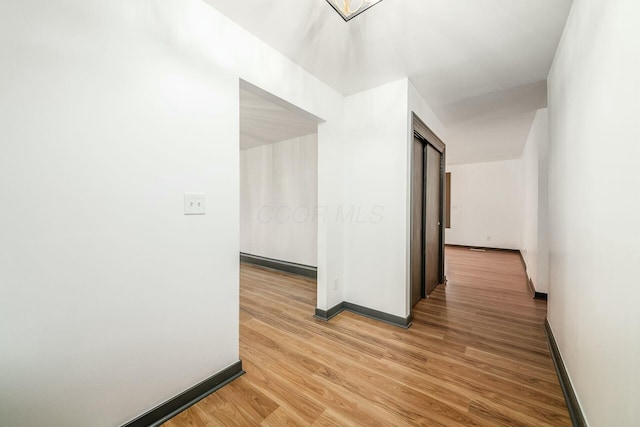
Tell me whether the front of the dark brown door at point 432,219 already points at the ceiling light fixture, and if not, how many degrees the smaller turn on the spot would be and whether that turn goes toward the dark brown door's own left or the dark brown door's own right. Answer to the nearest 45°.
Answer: approximately 90° to the dark brown door's own right

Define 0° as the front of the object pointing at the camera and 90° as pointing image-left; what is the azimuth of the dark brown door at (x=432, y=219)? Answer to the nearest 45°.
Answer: approximately 270°

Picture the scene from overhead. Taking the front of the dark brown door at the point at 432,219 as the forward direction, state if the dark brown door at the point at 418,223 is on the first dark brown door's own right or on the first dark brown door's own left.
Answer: on the first dark brown door's own right

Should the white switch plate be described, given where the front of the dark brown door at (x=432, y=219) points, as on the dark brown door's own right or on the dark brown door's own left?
on the dark brown door's own right
